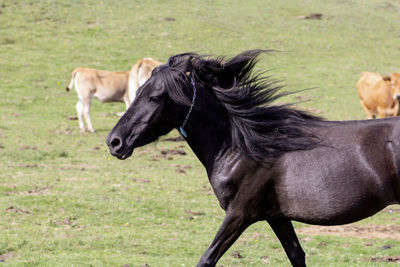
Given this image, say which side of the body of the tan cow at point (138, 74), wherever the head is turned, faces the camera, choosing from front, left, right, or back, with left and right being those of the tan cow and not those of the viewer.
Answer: right

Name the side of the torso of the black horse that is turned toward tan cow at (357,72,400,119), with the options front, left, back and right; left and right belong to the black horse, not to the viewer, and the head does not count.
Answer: right

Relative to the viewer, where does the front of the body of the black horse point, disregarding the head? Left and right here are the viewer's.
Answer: facing to the left of the viewer

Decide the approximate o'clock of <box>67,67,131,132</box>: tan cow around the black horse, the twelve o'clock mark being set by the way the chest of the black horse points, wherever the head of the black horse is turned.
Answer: The tan cow is roughly at 2 o'clock from the black horse.

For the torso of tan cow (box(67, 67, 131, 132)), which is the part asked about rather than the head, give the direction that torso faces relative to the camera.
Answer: to the viewer's right

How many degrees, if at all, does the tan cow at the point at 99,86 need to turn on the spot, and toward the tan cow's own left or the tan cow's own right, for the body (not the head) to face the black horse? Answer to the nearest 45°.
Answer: approximately 90° to the tan cow's own right

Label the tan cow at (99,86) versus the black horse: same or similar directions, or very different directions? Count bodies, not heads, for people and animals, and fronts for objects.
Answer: very different directions

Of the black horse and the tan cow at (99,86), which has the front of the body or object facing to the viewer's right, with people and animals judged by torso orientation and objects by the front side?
the tan cow

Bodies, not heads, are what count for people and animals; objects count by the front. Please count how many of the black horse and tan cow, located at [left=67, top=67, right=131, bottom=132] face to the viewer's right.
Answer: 1

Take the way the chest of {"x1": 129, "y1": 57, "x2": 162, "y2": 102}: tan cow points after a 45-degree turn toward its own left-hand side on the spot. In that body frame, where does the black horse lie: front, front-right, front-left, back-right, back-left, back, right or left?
back-right
